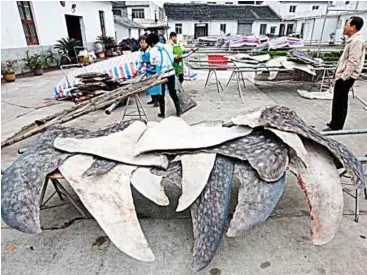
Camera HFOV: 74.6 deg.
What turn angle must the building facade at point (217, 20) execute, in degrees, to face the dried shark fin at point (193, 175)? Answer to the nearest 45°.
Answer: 0° — it already faces it

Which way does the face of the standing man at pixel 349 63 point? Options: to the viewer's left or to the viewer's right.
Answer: to the viewer's left

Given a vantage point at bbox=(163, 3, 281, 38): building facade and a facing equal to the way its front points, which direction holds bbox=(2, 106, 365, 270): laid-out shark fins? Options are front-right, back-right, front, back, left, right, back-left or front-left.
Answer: front

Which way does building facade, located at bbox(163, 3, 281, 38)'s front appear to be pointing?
toward the camera

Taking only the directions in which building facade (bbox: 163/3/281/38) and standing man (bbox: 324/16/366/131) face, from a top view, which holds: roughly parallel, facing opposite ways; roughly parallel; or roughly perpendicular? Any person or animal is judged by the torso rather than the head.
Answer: roughly perpendicular

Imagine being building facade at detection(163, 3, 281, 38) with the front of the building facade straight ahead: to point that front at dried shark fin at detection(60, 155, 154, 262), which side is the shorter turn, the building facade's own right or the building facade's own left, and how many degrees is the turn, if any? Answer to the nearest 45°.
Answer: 0° — it already faces it

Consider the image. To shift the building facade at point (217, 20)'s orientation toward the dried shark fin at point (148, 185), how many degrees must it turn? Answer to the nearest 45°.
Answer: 0° — it already faces it

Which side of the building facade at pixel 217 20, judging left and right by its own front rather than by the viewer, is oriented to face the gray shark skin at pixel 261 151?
front

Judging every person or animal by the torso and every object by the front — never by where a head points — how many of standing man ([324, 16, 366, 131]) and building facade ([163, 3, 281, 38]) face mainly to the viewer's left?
1

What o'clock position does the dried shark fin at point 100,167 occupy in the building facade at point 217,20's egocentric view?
The dried shark fin is roughly at 12 o'clock from the building facade.

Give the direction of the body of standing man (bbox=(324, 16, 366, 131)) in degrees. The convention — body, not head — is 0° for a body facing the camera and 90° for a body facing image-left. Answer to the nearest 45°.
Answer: approximately 90°

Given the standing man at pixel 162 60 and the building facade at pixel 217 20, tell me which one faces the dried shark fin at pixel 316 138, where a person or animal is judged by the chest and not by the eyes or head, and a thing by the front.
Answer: the building facade

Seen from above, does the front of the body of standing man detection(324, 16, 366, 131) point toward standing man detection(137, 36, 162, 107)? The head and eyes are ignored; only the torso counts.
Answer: yes
